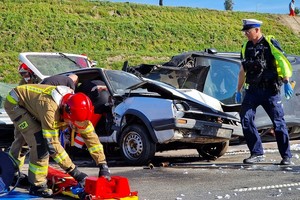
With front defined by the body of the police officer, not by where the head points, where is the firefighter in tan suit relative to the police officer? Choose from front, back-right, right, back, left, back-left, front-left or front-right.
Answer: front

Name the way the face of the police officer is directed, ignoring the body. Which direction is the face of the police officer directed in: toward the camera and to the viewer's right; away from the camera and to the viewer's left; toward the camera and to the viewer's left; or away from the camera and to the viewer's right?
toward the camera and to the viewer's left

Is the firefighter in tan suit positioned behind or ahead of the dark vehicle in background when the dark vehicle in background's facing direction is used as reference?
ahead

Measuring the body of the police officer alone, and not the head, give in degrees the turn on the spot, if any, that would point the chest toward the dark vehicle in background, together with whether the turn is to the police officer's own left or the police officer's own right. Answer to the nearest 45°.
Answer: approximately 90° to the police officer's own right

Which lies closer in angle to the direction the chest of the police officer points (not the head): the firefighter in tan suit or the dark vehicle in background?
the firefighter in tan suit

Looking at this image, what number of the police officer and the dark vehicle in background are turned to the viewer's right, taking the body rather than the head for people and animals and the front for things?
0

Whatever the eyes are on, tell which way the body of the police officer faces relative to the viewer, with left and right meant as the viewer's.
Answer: facing the viewer and to the left of the viewer
